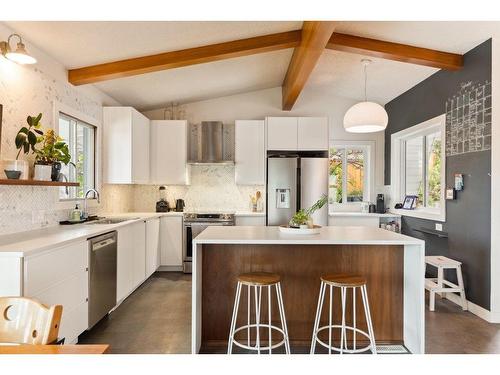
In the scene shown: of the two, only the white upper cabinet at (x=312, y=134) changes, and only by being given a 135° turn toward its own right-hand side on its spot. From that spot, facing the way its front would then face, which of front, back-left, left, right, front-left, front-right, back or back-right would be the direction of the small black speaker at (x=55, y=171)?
left

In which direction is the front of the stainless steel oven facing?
toward the camera

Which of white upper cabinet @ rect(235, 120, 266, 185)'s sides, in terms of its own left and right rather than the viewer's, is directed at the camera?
front

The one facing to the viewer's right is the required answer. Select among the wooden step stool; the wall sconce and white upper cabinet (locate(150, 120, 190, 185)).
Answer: the wall sconce

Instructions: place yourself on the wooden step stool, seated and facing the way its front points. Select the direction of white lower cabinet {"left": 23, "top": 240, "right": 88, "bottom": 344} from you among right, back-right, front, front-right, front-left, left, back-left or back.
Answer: front

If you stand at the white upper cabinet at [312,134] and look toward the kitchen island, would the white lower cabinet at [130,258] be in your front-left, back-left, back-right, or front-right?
front-right

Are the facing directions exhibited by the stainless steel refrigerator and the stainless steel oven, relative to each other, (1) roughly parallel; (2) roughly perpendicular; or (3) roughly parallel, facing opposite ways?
roughly parallel

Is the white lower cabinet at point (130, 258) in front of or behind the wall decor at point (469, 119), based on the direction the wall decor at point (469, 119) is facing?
in front

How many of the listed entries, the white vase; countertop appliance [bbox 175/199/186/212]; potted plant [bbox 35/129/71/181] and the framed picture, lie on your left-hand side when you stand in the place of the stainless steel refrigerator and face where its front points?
1

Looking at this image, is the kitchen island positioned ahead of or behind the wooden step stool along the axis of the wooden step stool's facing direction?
ahead

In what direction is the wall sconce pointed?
to the viewer's right

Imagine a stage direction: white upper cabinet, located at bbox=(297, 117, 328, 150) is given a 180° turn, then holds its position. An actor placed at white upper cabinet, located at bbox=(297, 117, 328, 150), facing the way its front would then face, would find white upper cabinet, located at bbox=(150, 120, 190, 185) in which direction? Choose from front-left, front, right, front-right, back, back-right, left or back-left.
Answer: left

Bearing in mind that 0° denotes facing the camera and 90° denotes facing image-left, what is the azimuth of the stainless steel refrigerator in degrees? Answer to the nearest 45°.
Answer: approximately 0°

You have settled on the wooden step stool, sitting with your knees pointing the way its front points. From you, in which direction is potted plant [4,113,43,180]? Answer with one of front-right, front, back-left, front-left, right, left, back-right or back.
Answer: front

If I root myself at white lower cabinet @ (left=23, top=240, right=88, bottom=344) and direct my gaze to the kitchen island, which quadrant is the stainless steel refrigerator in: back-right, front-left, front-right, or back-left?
front-left

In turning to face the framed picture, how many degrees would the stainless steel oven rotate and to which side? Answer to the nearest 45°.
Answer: approximately 90° to its left

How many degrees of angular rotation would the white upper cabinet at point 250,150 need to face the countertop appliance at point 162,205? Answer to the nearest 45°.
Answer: approximately 90° to its right

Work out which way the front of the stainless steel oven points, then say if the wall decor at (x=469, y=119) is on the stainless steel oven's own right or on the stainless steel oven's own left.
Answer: on the stainless steel oven's own left

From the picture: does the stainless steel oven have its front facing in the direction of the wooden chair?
yes

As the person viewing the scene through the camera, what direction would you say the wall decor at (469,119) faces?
facing the viewer and to the left of the viewer

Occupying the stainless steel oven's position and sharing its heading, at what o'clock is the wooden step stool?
The wooden step stool is roughly at 10 o'clock from the stainless steel oven.

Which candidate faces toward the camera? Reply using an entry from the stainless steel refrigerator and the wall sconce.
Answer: the stainless steel refrigerator

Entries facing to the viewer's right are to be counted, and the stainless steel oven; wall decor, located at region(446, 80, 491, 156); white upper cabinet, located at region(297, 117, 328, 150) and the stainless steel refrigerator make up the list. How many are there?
0

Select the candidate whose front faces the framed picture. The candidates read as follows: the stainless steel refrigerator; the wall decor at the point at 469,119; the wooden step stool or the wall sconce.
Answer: the wall sconce
